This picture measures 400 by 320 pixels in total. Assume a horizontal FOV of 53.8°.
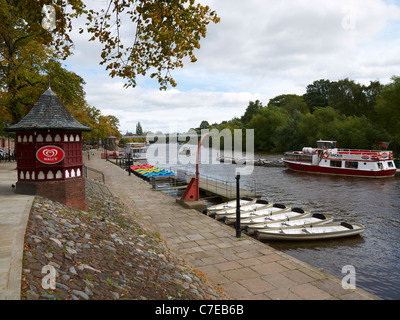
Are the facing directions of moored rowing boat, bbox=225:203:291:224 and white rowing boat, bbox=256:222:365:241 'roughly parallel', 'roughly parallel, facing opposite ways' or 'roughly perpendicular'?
roughly parallel

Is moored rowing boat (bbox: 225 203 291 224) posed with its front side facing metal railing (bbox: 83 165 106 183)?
no

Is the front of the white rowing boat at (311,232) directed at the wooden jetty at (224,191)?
no

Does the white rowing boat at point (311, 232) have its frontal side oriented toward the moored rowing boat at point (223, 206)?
no

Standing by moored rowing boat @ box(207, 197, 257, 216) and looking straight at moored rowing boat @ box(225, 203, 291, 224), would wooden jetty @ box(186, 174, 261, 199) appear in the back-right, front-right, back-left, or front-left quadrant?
back-left

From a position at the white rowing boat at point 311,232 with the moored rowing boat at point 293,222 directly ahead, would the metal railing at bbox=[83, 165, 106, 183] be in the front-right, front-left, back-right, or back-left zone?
front-left

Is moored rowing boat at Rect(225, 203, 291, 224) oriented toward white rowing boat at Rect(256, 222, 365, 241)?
no

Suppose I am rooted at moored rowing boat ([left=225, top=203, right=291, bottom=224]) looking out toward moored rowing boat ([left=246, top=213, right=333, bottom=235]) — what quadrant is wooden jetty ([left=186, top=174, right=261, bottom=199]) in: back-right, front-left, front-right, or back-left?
back-left

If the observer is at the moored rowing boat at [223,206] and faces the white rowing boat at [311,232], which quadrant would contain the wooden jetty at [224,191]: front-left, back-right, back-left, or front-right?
back-left
